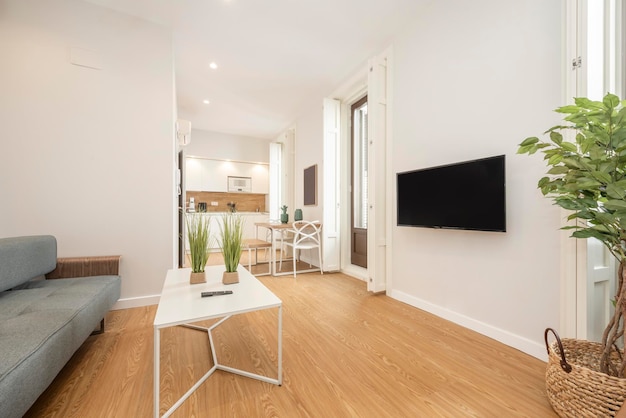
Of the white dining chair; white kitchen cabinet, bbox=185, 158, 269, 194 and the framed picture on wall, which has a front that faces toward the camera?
the white kitchen cabinet

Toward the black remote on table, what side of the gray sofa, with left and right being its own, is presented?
front

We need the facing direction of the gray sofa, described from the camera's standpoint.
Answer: facing the viewer and to the right of the viewer

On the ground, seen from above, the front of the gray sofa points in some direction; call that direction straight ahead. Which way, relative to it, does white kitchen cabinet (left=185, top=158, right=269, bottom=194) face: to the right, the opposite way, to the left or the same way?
to the right

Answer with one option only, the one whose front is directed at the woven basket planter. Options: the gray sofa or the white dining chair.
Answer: the gray sofa

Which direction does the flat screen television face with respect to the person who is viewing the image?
facing the viewer and to the left of the viewer

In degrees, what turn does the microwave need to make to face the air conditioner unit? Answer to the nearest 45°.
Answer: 0° — it already faces it

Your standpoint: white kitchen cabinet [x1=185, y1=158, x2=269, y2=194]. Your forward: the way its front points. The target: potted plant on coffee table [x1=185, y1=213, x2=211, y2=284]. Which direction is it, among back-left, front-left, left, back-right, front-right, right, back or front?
front

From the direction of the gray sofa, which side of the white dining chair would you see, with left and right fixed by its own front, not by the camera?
left

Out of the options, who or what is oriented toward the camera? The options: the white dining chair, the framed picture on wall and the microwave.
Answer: the microwave

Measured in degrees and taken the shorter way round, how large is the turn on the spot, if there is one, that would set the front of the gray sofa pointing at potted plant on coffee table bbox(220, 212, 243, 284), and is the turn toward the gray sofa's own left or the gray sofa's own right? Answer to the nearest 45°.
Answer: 0° — it already faces it

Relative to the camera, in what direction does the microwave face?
facing the viewer

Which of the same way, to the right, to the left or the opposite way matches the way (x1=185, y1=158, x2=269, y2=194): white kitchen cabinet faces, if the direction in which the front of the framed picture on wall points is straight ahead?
to the left

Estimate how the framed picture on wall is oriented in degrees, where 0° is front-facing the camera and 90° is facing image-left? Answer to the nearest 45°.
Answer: approximately 90°

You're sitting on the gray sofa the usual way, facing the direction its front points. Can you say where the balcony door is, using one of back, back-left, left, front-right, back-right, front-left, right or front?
front-left

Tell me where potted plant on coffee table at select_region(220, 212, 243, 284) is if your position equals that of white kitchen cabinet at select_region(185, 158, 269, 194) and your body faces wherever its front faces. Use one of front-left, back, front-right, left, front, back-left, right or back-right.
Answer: front
